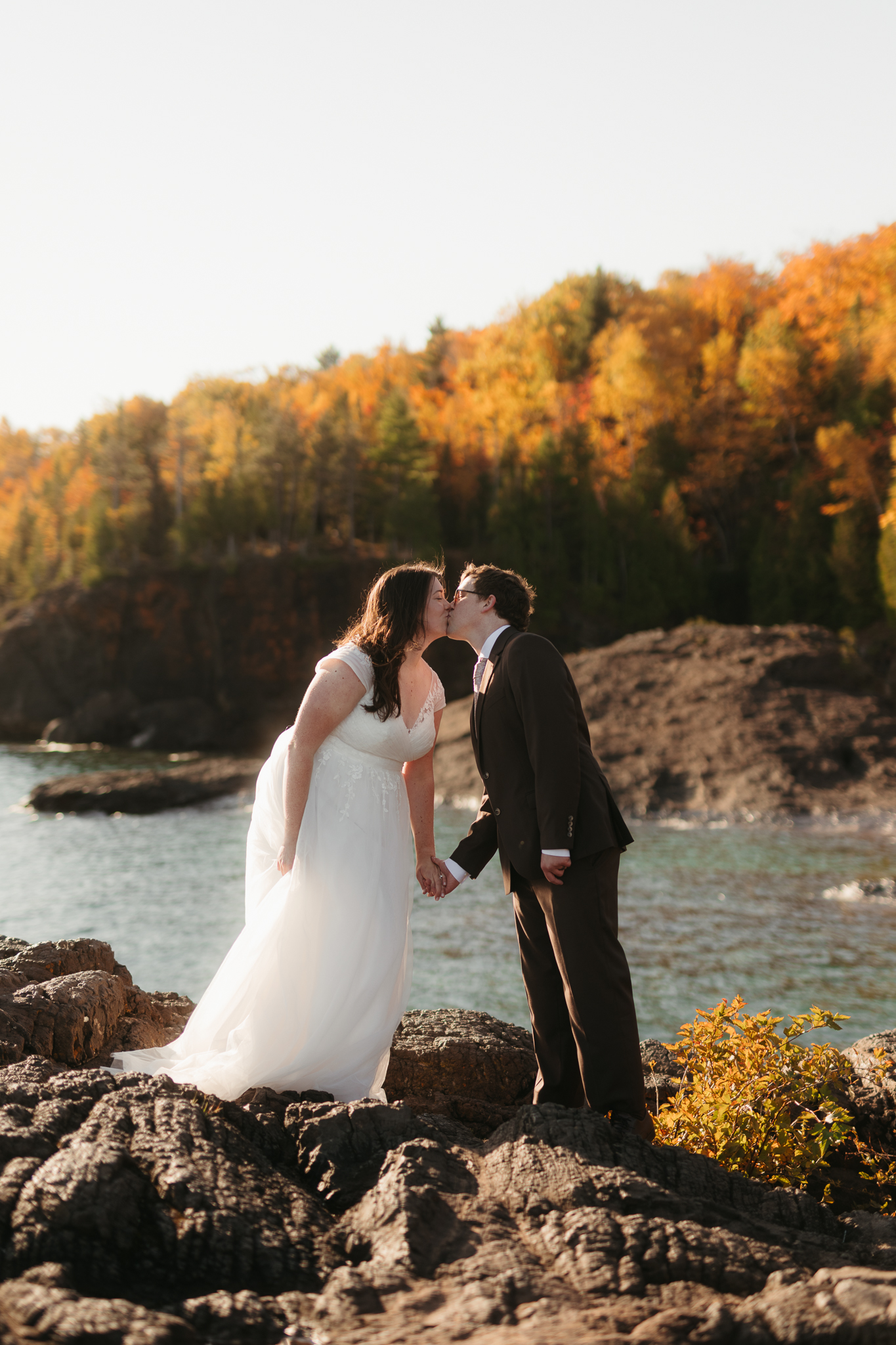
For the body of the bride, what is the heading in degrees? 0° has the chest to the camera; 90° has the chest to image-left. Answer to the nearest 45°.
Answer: approximately 315°

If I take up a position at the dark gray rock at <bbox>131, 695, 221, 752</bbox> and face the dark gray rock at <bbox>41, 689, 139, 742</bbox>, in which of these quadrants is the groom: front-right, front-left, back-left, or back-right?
back-left

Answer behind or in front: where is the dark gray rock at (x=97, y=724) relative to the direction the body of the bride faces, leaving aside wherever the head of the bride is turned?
behind

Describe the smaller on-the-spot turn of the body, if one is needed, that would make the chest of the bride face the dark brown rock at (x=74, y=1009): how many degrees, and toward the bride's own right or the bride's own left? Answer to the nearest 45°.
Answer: approximately 180°

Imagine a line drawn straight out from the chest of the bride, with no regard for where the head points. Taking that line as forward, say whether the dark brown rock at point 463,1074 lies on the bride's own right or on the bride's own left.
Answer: on the bride's own left

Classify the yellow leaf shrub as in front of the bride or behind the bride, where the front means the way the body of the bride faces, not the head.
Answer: in front

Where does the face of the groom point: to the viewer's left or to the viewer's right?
to the viewer's left
